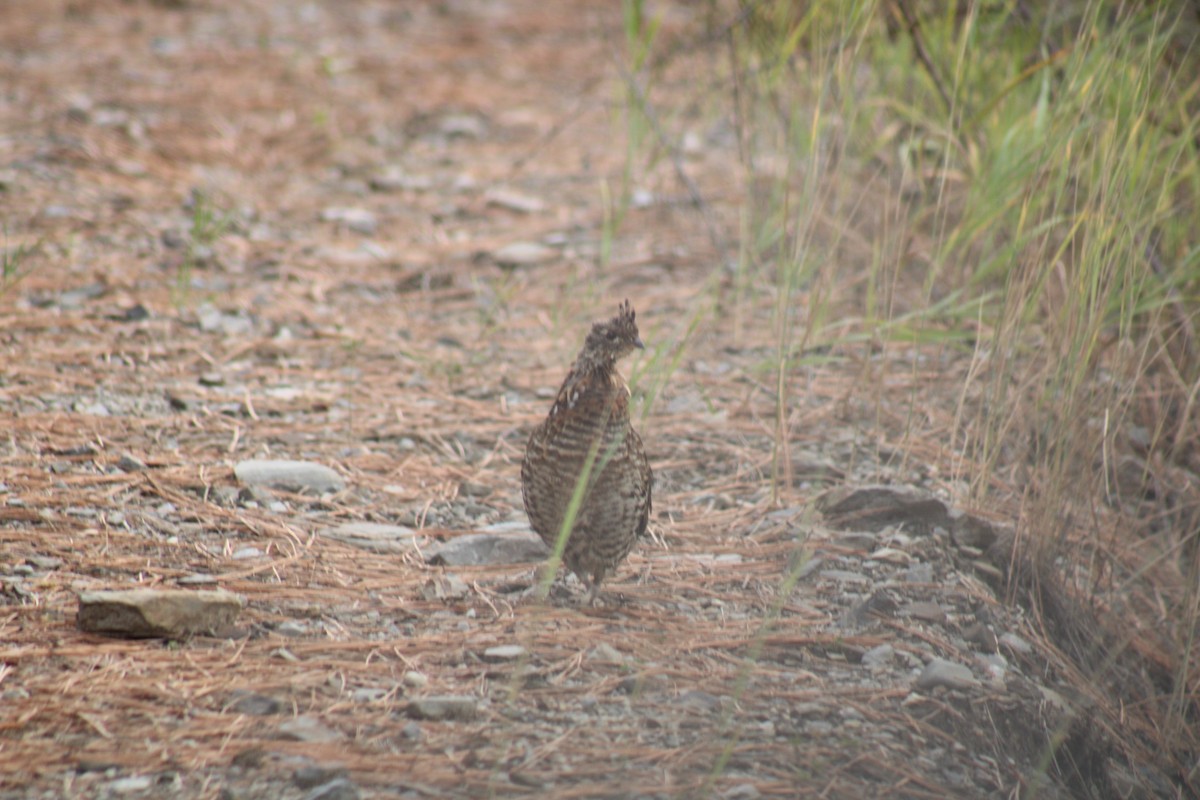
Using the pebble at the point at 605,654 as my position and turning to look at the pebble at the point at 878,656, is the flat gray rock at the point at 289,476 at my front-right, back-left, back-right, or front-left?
back-left

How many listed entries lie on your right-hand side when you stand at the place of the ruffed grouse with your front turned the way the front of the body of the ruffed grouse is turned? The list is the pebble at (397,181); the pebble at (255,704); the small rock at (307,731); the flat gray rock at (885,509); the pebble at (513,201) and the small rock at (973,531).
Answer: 2

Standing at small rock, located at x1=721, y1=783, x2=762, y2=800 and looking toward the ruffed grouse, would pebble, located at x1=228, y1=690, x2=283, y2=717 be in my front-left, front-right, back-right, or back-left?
front-left

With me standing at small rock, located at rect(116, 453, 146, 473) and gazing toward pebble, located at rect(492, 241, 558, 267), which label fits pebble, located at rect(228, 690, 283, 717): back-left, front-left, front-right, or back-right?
back-right
